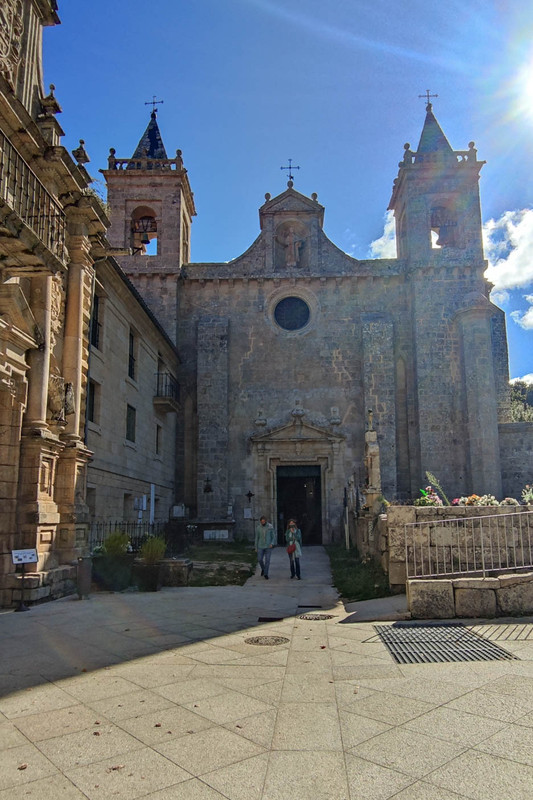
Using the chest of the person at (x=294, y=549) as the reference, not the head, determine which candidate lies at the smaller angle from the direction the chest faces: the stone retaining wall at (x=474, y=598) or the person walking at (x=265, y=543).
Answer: the stone retaining wall

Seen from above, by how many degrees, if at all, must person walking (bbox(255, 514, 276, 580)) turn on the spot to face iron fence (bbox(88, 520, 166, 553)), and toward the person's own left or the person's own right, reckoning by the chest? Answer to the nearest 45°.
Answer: approximately 135° to the person's own right

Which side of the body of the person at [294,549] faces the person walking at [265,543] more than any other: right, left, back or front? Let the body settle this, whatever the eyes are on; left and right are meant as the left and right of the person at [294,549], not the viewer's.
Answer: right

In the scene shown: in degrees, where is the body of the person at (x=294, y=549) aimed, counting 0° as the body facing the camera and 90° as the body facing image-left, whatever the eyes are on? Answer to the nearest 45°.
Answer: approximately 0°

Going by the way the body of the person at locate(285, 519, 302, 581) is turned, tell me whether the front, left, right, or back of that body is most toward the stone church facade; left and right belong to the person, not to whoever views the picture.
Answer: back

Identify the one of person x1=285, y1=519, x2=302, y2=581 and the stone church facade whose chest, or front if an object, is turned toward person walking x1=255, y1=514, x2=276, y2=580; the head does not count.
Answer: the stone church facade

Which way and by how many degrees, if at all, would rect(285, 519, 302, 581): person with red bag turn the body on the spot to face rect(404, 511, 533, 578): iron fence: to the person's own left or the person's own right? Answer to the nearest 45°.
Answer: approximately 45° to the person's own left

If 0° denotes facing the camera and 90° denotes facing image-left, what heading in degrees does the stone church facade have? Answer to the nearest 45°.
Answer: approximately 0°

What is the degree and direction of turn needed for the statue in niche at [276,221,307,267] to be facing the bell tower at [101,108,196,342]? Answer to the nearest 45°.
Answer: approximately 90° to its right
